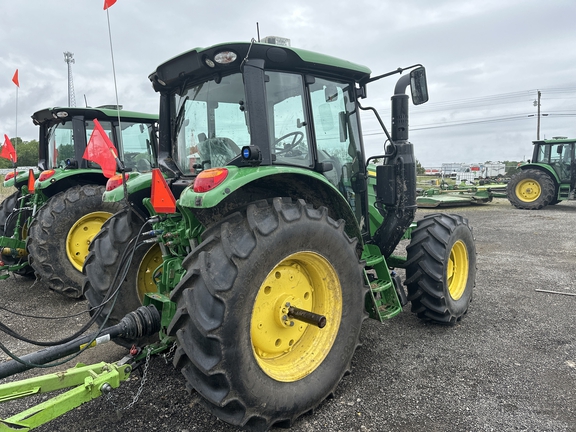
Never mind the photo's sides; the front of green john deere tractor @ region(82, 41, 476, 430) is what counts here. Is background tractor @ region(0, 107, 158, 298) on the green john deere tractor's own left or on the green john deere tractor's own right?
on the green john deere tractor's own left

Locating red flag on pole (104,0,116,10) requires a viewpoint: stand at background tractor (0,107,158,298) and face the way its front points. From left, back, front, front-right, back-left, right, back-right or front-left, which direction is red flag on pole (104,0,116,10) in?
back-right

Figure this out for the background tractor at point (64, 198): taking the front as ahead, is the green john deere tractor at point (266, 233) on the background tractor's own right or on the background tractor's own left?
on the background tractor's own right

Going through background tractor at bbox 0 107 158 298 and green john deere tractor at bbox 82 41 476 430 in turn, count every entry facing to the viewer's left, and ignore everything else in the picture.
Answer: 0

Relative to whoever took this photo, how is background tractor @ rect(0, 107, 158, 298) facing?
facing away from the viewer and to the right of the viewer

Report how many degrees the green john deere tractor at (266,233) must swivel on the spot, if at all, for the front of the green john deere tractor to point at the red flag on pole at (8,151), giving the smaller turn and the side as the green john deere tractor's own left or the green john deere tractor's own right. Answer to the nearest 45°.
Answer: approximately 90° to the green john deere tractor's own left

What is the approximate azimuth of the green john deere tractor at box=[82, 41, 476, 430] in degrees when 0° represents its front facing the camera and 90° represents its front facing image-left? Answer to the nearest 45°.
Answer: approximately 225°
